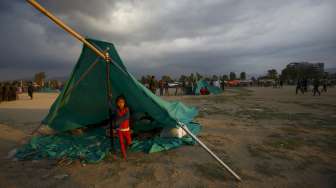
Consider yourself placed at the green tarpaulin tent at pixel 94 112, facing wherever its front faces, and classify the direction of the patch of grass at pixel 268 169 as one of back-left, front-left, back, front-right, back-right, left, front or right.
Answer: front-left

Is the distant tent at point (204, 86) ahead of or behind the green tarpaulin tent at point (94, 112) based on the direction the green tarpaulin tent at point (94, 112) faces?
behind

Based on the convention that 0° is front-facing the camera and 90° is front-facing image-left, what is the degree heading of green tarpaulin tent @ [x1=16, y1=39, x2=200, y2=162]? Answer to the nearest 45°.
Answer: approximately 0°

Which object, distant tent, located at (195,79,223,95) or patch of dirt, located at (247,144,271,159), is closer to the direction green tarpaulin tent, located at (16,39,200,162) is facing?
the patch of dirt

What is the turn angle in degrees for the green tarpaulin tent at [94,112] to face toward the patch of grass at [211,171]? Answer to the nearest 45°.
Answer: approximately 45° to its left

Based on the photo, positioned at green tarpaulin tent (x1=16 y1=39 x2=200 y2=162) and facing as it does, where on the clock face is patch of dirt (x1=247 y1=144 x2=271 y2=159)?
The patch of dirt is roughly at 10 o'clock from the green tarpaulin tent.

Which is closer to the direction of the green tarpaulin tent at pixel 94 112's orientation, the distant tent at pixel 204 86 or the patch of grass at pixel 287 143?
the patch of grass

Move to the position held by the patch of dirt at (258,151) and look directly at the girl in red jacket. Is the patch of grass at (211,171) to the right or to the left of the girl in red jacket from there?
left

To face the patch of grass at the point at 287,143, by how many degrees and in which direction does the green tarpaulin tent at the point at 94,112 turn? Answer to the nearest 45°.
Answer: approximately 90° to its left
